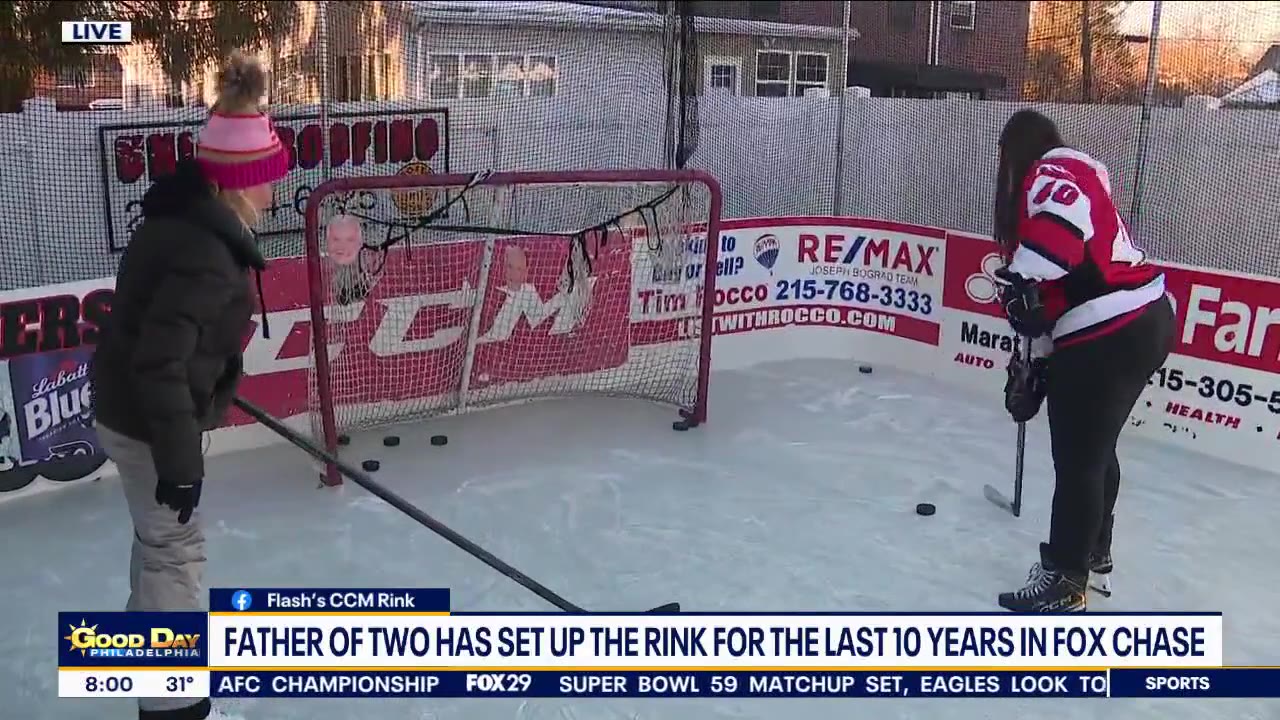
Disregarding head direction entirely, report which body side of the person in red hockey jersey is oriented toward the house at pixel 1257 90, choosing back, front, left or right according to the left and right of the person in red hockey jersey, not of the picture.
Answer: right

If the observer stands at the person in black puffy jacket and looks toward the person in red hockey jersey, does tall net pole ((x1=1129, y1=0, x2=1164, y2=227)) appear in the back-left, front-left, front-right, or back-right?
front-left

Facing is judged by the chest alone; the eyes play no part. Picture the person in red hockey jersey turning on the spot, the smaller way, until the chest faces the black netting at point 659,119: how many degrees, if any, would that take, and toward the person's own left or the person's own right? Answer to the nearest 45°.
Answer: approximately 45° to the person's own right

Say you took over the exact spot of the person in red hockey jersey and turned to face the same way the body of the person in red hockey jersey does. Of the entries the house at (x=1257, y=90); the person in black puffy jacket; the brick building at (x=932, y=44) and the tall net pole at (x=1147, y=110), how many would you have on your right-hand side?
3

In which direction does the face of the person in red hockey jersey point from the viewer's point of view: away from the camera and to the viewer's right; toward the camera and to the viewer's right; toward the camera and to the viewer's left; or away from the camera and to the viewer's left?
away from the camera and to the viewer's left

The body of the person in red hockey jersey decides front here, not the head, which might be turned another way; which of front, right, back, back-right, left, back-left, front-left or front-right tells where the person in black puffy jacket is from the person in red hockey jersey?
front-left

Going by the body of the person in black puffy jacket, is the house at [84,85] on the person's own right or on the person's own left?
on the person's own left

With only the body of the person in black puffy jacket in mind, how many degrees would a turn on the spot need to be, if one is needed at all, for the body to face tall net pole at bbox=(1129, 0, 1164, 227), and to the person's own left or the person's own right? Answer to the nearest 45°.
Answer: approximately 45° to the person's own left

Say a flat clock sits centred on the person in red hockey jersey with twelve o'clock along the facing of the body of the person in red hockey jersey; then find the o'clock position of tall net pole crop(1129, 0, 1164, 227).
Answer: The tall net pole is roughly at 3 o'clock from the person in red hockey jersey.

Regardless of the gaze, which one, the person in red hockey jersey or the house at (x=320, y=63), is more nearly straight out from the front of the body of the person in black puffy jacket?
the person in red hockey jersey

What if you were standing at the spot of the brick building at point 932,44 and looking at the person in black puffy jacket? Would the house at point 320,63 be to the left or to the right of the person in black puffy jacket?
right

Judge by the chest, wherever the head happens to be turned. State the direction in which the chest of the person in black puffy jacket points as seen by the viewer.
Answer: to the viewer's right

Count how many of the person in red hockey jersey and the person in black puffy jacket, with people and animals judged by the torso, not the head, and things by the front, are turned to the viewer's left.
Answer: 1

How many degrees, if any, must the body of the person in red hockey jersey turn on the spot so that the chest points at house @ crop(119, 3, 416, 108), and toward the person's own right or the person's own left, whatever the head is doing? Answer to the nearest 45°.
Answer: approximately 45° to the person's own right

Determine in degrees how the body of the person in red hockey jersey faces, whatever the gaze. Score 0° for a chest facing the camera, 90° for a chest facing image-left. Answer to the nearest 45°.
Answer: approximately 90°
